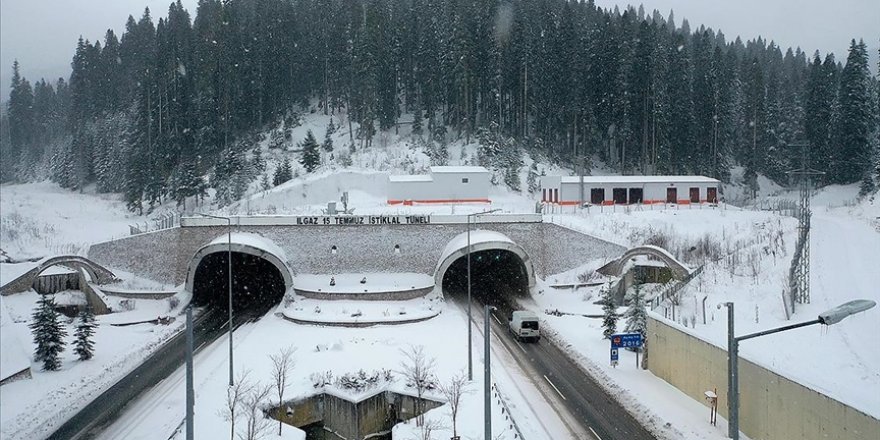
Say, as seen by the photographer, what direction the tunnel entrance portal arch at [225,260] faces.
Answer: facing the viewer

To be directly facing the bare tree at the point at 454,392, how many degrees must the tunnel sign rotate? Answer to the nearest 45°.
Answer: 0° — it already faces it

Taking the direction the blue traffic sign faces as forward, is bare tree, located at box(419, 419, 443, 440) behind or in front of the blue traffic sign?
in front

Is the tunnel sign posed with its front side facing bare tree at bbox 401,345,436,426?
yes

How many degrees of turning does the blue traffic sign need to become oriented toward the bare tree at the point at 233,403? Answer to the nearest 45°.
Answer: approximately 45° to its right

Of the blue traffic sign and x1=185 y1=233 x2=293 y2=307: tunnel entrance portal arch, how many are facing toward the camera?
2

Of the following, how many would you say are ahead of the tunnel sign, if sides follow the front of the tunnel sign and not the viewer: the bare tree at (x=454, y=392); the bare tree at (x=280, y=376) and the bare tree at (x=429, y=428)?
3

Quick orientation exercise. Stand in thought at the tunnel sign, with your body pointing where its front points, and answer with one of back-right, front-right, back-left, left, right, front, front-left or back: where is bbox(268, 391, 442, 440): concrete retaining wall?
front

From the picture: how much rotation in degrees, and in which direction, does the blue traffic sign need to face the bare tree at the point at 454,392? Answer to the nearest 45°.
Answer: approximately 45° to its right

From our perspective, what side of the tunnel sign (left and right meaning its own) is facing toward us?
front

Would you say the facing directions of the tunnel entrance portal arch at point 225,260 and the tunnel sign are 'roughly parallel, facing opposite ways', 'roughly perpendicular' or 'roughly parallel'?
roughly parallel

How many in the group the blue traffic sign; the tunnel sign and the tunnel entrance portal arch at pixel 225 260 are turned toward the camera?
3

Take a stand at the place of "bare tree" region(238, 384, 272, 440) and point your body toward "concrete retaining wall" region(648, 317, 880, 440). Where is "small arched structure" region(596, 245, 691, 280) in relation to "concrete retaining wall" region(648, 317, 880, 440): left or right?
left

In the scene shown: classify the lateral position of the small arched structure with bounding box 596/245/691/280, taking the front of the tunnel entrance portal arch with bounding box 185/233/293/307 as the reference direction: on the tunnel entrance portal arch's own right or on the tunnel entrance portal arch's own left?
on the tunnel entrance portal arch's own left

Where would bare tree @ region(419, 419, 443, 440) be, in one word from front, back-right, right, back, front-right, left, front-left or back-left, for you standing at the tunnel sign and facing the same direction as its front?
front
